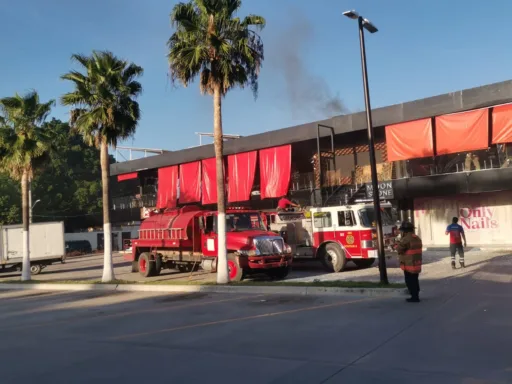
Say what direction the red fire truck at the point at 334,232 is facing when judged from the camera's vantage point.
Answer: facing the viewer and to the right of the viewer

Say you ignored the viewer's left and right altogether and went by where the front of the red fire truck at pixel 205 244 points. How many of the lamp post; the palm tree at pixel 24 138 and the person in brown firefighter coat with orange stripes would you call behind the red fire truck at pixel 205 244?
1

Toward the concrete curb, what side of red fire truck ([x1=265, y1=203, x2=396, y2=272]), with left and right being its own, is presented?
right

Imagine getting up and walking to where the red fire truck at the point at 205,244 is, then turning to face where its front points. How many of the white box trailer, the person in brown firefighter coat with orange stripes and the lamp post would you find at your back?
1

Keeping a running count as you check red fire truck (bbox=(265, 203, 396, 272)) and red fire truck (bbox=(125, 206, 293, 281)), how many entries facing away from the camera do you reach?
0

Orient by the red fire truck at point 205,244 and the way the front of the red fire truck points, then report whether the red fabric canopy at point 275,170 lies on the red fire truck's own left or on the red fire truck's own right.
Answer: on the red fire truck's own left

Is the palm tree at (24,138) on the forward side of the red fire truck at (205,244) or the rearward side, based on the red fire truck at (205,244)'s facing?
on the rearward side

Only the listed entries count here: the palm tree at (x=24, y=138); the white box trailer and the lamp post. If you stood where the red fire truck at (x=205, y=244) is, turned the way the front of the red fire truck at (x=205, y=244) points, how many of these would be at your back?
2

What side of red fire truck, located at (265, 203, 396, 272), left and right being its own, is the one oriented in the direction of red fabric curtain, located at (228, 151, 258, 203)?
back

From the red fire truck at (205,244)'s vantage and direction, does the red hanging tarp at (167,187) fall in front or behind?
behind

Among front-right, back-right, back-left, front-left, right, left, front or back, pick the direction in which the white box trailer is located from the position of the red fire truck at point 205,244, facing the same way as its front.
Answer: back
